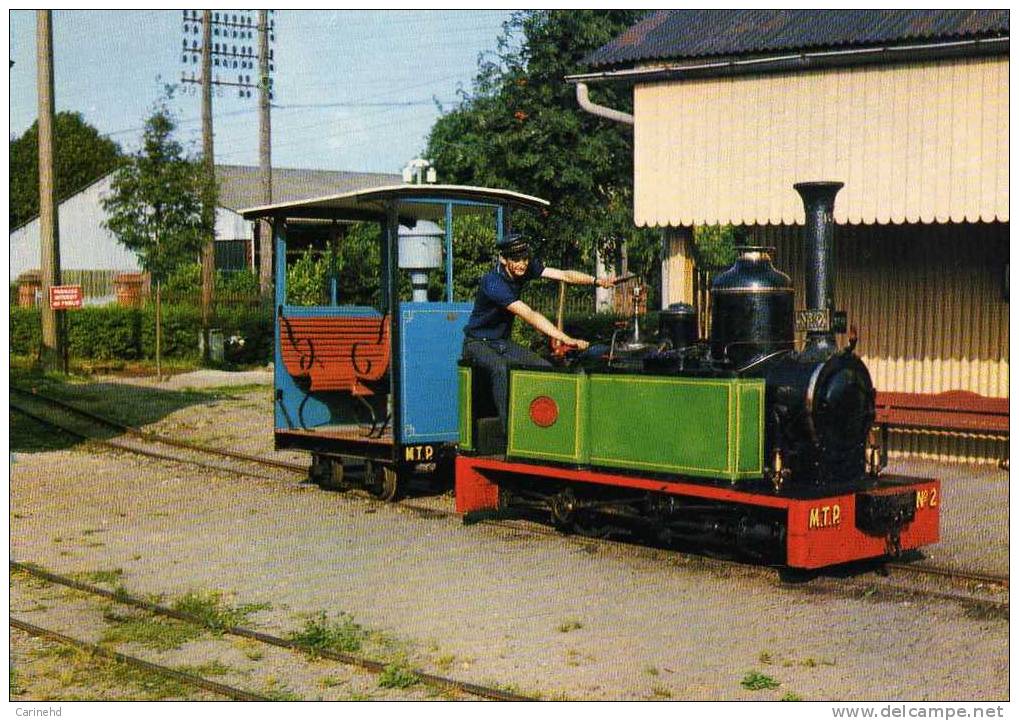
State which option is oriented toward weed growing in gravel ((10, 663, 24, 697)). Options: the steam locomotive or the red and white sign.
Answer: the red and white sign

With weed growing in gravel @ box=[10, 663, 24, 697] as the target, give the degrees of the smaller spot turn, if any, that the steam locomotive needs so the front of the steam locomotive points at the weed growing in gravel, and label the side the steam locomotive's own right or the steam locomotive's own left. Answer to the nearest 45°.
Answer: approximately 90° to the steam locomotive's own right

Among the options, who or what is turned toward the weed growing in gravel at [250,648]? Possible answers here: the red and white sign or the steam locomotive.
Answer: the red and white sign

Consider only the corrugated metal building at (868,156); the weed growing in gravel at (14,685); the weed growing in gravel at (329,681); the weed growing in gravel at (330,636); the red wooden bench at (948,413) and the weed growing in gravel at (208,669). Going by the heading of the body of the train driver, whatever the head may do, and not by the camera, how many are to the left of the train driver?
2

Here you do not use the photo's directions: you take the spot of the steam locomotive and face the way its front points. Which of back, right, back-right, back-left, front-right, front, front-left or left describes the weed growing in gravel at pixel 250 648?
right

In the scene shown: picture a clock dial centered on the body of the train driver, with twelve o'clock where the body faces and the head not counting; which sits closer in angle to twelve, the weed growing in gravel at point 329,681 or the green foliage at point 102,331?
the weed growing in gravel

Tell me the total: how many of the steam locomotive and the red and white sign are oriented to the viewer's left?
0

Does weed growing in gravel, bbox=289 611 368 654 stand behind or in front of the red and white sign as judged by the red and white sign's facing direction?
in front

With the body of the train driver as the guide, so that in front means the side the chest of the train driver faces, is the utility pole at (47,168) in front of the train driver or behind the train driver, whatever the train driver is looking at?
behind

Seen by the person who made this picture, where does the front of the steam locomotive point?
facing the viewer and to the right of the viewer

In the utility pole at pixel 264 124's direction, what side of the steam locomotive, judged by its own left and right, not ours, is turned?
back

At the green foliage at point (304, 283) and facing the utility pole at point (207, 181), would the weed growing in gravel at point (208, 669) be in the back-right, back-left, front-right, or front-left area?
back-left

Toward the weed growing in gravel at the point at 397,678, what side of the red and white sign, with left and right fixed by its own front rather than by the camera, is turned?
front

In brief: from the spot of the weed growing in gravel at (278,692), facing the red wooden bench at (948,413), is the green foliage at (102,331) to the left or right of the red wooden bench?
left

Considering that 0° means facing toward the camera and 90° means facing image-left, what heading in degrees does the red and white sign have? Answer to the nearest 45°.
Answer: approximately 0°

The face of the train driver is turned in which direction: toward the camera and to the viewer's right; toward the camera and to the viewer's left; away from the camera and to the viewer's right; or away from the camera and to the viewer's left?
toward the camera and to the viewer's right

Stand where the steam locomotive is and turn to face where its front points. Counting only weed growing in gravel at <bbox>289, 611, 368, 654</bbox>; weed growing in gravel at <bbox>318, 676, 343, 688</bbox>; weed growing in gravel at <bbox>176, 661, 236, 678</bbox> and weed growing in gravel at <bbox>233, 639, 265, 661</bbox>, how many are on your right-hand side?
4
